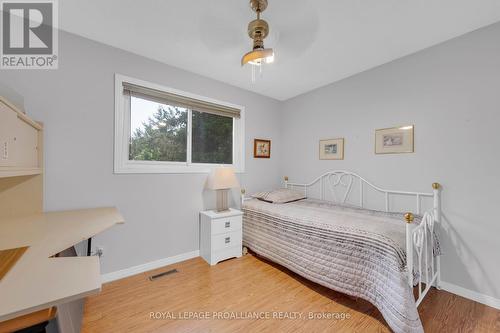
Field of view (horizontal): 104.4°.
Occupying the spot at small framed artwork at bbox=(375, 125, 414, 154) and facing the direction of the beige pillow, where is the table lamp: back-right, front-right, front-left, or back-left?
front-left

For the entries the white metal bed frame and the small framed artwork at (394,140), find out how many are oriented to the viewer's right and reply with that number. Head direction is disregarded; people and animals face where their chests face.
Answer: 0

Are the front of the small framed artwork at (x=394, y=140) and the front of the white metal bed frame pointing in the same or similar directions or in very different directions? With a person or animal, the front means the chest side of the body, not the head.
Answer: same or similar directions

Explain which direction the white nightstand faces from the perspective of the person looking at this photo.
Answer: facing the viewer and to the right of the viewer

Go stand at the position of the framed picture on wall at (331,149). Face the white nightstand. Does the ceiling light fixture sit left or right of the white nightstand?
left

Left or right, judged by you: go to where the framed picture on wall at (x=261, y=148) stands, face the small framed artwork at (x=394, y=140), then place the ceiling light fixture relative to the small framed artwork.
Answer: right

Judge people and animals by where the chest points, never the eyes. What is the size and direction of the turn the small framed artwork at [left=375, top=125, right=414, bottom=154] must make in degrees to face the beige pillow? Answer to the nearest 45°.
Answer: approximately 45° to its right

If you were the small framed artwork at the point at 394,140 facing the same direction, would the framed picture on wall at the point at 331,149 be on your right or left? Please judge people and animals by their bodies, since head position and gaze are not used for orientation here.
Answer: on your right

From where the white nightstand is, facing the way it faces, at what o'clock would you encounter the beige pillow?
The beige pillow is roughly at 10 o'clock from the white nightstand.
